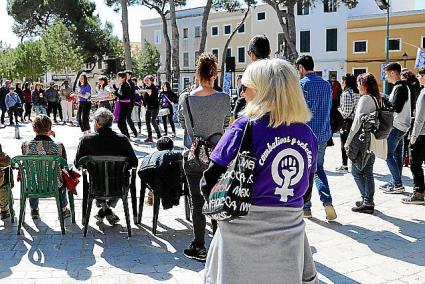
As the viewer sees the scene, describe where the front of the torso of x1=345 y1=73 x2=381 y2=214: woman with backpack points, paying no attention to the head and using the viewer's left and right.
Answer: facing to the left of the viewer

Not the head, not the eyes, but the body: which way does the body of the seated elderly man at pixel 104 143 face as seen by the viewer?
away from the camera

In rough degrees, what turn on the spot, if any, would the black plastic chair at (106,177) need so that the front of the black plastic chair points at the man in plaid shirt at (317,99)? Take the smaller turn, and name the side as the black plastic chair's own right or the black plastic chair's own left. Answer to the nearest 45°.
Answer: approximately 90° to the black plastic chair's own right

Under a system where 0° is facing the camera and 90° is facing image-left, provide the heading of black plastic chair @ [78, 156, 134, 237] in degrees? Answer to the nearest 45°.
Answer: approximately 180°

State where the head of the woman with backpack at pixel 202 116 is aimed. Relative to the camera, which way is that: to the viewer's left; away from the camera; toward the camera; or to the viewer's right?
away from the camera

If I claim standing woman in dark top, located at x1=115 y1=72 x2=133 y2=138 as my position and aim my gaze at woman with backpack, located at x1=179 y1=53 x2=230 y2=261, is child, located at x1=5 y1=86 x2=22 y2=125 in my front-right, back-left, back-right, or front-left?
back-right

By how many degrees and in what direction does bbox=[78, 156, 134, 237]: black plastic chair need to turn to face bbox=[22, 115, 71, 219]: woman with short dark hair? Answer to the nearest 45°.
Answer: approximately 45° to its left

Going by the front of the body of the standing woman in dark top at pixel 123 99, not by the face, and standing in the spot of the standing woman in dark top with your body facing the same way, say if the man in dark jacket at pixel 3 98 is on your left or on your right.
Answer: on your right

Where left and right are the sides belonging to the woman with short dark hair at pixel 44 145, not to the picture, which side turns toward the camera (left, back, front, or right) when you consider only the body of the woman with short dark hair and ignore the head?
back

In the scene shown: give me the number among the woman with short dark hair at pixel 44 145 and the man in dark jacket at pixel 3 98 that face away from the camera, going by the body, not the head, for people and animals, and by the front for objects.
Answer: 1
